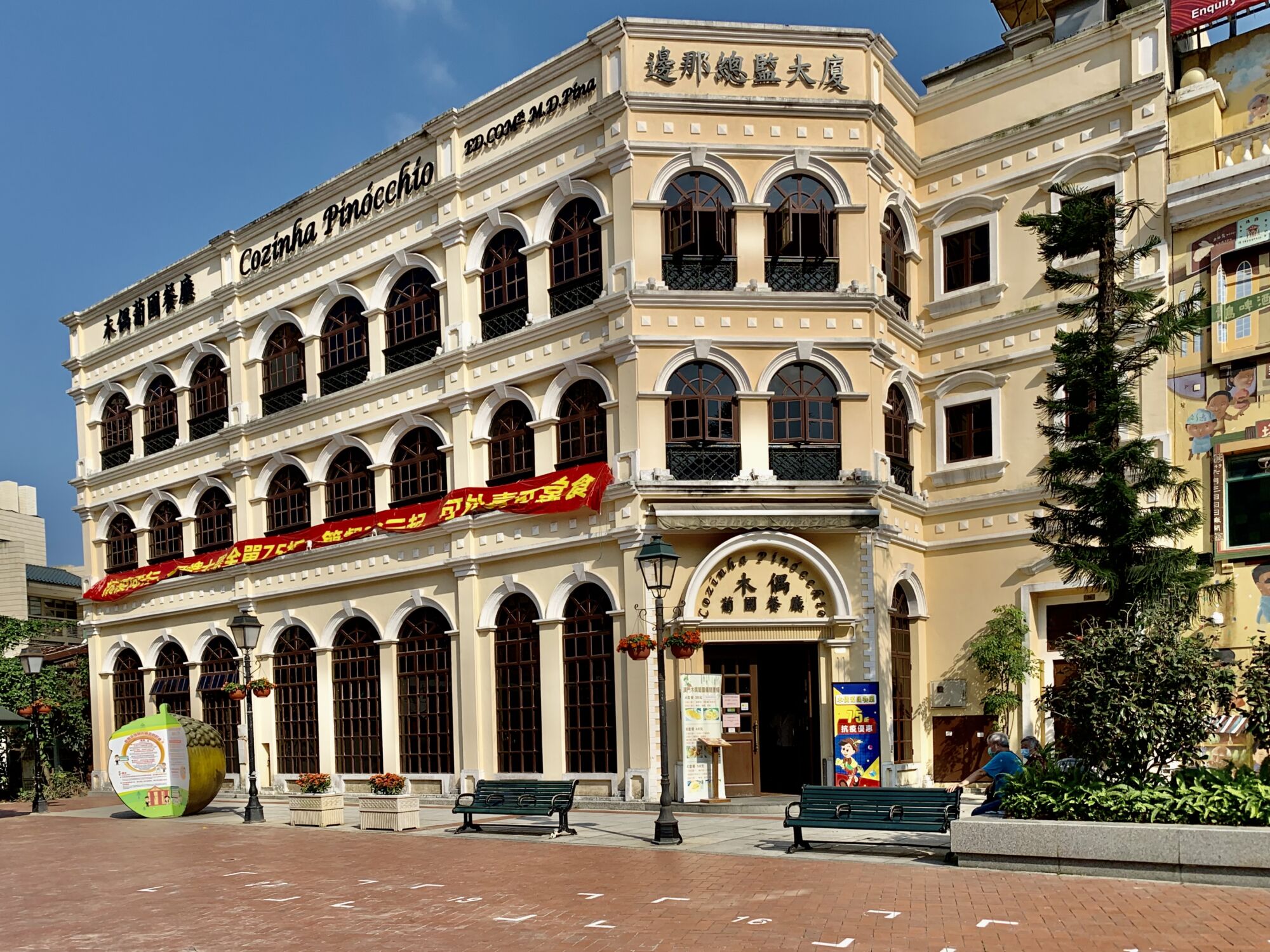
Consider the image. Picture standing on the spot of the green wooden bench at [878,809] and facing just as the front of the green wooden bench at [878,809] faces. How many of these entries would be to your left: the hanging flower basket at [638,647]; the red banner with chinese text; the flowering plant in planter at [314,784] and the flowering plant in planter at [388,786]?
0

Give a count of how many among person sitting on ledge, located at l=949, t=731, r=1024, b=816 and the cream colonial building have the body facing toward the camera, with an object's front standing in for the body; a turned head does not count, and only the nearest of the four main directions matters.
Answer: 1

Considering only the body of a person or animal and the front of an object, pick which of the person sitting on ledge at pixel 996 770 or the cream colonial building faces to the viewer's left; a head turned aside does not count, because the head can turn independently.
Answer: the person sitting on ledge

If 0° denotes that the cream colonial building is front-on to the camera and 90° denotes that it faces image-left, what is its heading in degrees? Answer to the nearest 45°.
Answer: approximately 0°

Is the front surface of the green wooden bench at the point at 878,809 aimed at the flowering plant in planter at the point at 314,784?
no

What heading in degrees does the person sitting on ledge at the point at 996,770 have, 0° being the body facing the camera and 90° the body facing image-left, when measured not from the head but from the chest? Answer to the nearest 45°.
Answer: approximately 90°

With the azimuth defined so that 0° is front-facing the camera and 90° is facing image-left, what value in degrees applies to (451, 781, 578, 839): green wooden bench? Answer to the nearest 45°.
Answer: approximately 45°

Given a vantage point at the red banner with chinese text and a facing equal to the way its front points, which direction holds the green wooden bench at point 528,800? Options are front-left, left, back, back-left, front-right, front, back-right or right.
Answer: front-left
